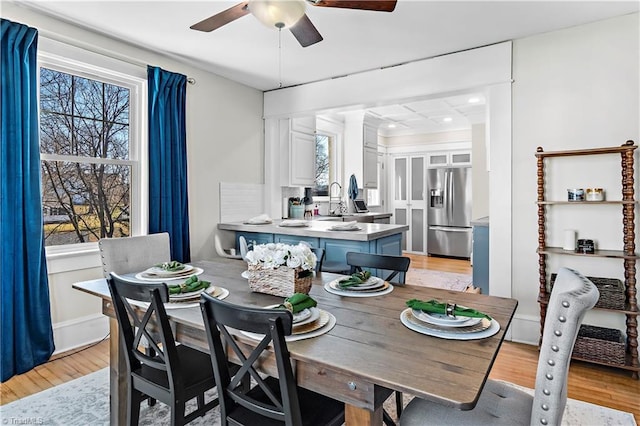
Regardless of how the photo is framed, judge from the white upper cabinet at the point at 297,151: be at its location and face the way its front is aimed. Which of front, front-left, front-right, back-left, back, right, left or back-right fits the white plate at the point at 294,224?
front-right

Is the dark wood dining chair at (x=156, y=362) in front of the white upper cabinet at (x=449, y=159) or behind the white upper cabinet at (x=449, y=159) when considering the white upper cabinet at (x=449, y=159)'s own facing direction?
in front

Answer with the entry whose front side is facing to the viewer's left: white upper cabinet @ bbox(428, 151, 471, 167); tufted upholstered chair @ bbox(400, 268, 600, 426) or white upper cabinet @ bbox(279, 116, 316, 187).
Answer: the tufted upholstered chair

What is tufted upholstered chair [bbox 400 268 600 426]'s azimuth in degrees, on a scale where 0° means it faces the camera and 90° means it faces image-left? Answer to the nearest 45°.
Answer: approximately 90°

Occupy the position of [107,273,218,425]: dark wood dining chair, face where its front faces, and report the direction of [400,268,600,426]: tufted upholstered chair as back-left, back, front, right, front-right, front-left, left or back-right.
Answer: right

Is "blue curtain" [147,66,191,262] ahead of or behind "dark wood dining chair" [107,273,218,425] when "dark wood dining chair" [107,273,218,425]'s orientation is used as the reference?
ahead

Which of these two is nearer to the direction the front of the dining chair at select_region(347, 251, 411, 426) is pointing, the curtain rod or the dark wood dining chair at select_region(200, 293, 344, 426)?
the dark wood dining chair

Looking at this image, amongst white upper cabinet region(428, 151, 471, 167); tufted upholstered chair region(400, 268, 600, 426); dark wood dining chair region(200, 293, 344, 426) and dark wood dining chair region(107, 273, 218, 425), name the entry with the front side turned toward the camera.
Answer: the white upper cabinet

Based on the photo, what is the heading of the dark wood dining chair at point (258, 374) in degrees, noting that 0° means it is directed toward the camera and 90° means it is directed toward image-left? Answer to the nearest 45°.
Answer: approximately 225°

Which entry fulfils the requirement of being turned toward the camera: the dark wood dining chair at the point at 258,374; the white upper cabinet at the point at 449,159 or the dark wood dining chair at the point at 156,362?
the white upper cabinet

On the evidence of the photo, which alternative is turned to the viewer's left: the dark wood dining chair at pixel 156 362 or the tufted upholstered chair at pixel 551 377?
the tufted upholstered chair

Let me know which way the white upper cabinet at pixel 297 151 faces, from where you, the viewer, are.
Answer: facing the viewer and to the right of the viewer
